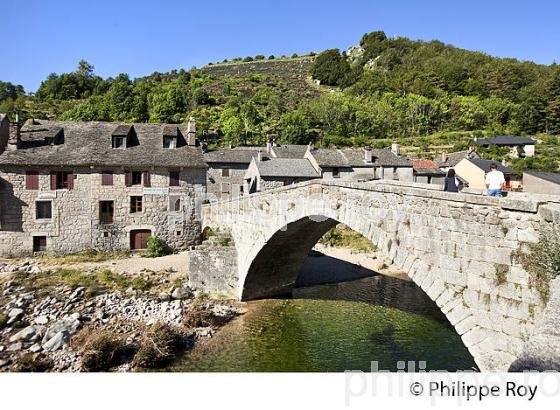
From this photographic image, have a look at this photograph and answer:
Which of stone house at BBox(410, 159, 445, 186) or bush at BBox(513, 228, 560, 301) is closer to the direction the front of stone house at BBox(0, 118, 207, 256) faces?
the bush

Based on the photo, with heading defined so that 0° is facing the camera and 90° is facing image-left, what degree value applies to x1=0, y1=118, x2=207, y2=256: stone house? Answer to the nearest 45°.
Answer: approximately 0°

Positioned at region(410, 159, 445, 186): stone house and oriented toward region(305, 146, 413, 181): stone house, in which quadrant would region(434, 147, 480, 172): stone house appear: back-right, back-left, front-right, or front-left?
back-right

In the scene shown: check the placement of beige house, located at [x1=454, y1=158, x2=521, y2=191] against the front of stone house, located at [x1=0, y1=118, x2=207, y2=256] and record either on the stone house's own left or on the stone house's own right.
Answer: on the stone house's own left

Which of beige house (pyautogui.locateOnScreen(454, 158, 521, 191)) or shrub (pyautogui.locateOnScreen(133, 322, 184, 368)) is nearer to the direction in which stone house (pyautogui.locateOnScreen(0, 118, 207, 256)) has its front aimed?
the shrub

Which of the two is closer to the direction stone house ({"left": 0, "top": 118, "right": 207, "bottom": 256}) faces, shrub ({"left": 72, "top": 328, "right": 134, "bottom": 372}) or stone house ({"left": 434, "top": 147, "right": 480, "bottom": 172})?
the shrub

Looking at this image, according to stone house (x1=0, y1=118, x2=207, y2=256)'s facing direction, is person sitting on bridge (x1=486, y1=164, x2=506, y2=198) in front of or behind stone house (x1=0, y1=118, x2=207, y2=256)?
in front

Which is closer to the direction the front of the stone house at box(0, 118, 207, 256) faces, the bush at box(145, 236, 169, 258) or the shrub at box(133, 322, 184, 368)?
the shrub

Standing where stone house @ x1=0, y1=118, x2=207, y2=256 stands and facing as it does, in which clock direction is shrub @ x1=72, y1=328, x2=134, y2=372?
The shrub is roughly at 12 o'clock from the stone house.

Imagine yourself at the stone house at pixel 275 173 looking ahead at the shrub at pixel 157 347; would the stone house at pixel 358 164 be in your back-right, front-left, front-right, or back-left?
back-left

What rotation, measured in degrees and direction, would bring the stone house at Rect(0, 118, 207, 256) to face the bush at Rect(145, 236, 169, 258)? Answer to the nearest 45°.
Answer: approximately 45° to its left

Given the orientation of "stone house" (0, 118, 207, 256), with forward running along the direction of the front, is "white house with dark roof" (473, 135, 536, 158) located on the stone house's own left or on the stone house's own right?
on the stone house's own left
